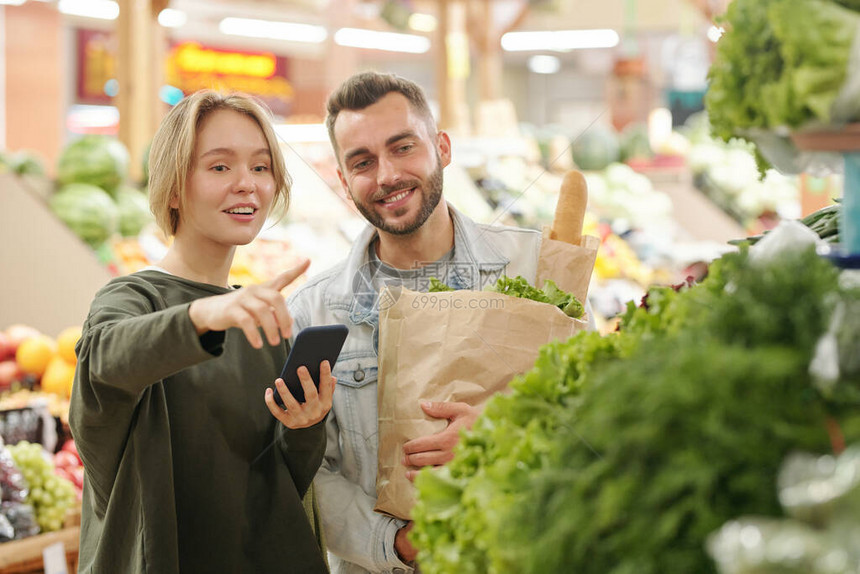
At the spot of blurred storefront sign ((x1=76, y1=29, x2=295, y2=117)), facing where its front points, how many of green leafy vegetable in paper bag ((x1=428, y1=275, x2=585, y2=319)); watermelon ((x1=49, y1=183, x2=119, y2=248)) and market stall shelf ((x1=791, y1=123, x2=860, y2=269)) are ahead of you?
3

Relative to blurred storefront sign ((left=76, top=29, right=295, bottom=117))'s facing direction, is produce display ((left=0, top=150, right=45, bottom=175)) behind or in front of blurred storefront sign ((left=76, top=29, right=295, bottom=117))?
in front

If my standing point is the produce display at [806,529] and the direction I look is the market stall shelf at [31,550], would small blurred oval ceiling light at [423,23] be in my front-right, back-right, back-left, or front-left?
front-right

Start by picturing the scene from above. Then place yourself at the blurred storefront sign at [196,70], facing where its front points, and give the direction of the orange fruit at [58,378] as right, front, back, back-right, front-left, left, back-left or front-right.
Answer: front

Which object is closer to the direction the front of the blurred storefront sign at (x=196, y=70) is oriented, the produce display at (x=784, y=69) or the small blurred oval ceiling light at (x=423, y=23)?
the produce display

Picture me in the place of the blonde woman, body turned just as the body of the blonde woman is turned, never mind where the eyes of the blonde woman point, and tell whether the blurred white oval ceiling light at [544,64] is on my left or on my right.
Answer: on my left

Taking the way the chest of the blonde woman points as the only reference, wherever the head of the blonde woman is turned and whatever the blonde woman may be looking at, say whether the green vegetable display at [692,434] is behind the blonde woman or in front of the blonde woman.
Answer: in front

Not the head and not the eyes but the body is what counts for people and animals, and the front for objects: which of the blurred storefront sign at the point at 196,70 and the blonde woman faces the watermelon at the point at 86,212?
the blurred storefront sign

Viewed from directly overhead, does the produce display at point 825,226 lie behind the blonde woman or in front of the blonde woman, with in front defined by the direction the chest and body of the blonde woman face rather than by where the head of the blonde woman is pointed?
in front

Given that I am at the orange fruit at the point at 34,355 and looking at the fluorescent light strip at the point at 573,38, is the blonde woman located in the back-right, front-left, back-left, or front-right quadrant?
back-right

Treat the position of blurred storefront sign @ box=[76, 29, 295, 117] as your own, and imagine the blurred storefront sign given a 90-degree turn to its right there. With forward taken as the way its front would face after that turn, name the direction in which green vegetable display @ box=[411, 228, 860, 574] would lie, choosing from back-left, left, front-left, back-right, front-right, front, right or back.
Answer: left

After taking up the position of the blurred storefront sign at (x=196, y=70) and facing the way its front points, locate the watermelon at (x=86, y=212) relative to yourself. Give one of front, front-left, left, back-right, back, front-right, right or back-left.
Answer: front

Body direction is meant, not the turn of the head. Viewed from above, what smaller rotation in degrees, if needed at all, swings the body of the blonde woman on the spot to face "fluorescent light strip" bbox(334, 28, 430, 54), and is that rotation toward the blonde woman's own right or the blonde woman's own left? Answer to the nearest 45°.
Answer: approximately 135° to the blonde woman's own left

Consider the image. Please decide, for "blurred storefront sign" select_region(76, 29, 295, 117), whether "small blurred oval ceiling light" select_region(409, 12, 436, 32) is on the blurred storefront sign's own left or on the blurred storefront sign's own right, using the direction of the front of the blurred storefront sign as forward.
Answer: on the blurred storefront sign's own left

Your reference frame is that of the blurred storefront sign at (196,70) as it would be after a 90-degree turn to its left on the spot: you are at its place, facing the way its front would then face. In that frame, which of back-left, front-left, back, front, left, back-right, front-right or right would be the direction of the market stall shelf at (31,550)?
right

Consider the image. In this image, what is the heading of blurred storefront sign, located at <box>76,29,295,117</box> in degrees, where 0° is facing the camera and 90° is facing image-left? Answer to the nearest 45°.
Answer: approximately 0°

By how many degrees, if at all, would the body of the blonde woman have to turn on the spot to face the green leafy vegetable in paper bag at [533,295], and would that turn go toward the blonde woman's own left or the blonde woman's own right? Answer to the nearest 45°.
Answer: approximately 45° to the blonde woman's own left

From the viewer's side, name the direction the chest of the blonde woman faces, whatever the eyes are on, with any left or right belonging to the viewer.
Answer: facing the viewer and to the right of the viewer
